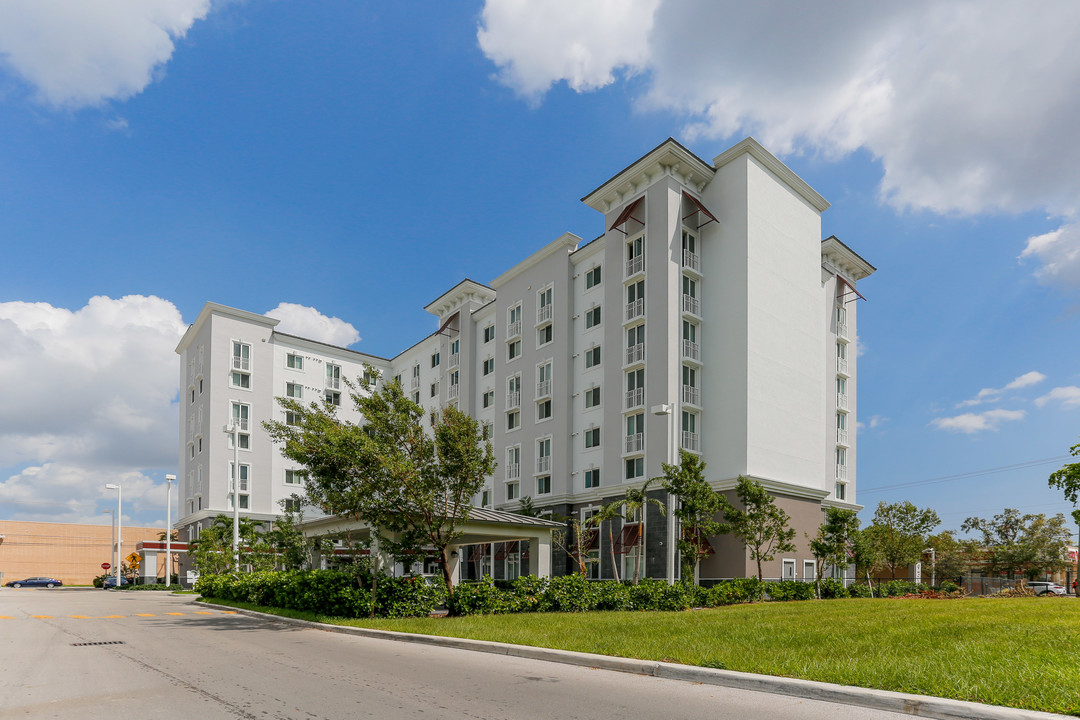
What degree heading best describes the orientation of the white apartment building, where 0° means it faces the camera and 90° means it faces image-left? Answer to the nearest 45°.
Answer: approximately 45°

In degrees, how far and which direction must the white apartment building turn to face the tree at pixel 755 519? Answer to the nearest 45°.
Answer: approximately 45° to its left

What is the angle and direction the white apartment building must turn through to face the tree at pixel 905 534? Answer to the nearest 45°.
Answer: approximately 135° to its left

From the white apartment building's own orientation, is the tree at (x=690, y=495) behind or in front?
in front
